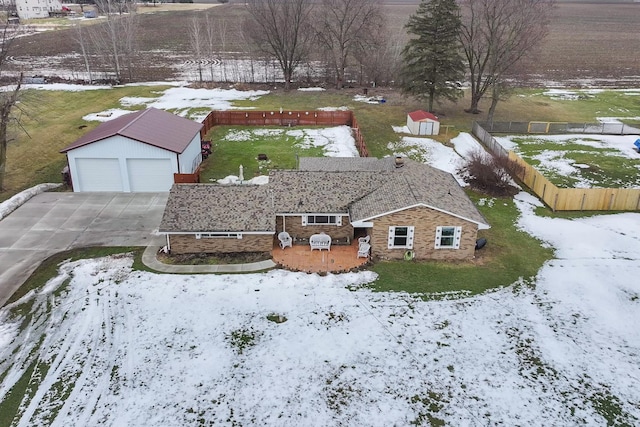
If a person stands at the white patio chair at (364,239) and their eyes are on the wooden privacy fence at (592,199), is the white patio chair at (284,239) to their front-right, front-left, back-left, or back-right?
back-left

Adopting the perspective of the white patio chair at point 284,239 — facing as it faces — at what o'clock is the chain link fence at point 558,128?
The chain link fence is roughly at 9 o'clock from the white patio chair.

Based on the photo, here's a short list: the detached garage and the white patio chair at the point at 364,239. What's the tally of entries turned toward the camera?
1

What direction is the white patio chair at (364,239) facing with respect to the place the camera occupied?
facing to the left of the viewer

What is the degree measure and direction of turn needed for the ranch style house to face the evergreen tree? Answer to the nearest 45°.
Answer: approximately 180°

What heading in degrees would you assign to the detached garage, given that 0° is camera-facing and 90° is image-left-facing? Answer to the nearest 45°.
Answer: approximately 0°

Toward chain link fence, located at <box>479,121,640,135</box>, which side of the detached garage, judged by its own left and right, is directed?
left

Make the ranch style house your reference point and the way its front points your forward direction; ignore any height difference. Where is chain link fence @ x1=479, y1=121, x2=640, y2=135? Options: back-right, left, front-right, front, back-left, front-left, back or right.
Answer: back-left

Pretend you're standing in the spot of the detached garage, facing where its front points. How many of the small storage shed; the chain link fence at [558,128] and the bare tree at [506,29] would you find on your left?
3

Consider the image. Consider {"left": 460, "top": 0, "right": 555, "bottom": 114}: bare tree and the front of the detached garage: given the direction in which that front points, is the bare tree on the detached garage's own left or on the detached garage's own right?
on the detached garage's own left
